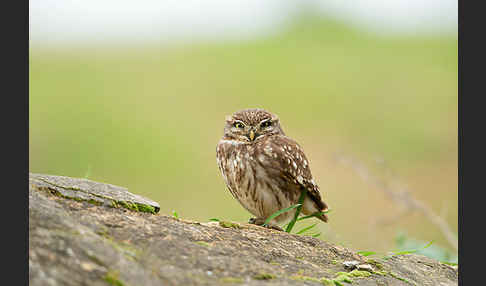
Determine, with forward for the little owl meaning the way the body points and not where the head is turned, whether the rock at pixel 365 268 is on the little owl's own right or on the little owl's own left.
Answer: on the little owl's own left

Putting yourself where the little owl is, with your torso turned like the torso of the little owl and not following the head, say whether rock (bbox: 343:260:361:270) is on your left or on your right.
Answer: on your left

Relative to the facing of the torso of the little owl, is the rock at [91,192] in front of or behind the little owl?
in front

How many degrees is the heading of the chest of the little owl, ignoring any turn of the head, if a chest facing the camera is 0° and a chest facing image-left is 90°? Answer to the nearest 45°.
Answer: approximately 45°

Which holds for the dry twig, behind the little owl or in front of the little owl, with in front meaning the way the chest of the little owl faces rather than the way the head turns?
behind

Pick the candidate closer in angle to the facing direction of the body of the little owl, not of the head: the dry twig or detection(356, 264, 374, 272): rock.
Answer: the rock
